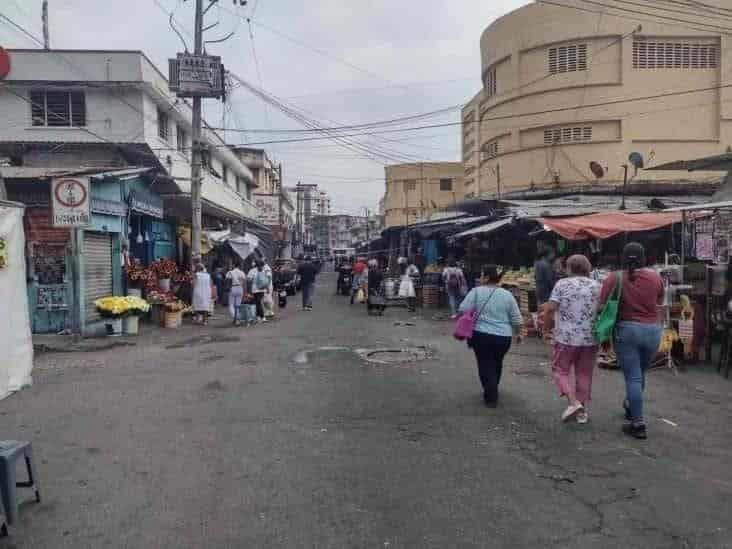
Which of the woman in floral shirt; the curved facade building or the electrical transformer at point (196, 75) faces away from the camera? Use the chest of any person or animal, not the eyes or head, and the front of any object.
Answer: the woman in floral shirt

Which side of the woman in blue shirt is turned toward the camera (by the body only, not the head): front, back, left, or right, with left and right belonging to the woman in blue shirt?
back

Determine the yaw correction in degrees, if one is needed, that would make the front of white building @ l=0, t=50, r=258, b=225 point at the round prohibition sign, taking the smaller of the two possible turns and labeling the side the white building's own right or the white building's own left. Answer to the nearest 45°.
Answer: approximately 45° to the white building's own right

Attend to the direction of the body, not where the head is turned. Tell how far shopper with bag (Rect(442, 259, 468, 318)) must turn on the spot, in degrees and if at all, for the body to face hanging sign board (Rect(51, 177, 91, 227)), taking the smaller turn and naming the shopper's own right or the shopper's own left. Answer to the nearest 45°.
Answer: approximately 135° to the shopper's own left

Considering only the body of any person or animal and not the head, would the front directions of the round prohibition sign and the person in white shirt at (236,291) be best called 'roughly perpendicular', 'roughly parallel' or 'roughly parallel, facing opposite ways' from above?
roughly parallel, facing opposite ways

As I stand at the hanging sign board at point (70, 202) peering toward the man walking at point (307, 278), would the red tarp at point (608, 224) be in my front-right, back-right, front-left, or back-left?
front-right

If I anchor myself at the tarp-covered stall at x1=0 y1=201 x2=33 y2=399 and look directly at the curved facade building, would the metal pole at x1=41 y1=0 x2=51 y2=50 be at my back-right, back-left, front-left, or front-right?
front-left

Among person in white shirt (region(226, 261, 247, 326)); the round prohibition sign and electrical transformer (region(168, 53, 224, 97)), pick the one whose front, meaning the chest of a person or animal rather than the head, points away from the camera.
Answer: the person in white shirt

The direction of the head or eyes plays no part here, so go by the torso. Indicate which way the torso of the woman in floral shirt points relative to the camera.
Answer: away from the camera

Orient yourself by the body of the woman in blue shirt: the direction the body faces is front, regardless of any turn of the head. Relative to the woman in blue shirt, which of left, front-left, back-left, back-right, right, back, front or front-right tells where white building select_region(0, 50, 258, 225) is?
front-left

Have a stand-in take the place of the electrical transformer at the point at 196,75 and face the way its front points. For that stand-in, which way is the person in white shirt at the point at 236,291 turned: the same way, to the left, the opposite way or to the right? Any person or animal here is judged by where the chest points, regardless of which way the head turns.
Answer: the opposite way

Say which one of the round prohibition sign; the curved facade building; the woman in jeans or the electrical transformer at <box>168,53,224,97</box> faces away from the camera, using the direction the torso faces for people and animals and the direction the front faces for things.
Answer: the woman in jeans

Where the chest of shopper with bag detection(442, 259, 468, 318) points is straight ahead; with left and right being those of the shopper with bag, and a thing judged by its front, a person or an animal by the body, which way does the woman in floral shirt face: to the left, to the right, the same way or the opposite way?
the same way

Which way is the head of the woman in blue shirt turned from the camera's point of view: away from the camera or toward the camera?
away from the camera

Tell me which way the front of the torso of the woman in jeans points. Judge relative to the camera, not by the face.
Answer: away from the camera

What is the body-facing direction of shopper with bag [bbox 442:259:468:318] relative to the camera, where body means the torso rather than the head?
away from the camera

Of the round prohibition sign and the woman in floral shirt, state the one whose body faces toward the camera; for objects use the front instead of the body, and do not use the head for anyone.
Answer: the round prohibition sign

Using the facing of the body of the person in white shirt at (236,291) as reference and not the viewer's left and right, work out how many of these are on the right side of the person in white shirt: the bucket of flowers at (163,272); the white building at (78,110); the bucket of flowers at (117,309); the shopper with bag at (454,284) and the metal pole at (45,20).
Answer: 1
